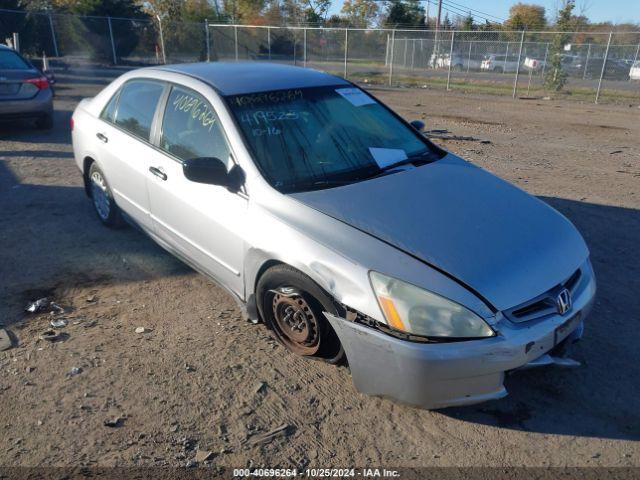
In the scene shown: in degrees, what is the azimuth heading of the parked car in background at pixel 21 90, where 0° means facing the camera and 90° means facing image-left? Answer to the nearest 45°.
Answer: approximately 180°

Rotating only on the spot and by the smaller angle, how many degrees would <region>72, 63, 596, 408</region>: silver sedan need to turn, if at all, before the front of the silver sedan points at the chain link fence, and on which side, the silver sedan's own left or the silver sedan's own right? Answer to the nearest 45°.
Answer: approximately 135° to the silver sedan's own left

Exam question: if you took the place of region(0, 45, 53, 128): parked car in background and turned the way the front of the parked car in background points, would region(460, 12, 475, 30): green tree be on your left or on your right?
on your right

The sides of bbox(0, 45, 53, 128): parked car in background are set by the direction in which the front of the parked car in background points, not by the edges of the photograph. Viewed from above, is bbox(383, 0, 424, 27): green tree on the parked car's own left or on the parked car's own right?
on the parked car's own right

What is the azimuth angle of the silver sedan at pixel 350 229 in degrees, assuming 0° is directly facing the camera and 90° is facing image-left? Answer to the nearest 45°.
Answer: approximately 315°

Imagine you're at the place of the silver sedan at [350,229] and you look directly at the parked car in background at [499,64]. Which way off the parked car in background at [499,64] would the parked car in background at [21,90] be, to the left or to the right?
left

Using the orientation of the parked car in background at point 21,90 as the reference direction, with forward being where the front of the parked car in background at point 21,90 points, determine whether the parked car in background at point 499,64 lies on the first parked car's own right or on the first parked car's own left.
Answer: on the first parked car's own right

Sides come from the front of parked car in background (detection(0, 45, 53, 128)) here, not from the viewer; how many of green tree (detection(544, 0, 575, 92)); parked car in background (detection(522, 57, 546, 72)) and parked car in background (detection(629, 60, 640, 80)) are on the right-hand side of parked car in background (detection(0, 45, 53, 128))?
3

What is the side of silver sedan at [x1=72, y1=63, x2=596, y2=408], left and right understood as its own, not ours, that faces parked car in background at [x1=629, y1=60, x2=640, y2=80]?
left

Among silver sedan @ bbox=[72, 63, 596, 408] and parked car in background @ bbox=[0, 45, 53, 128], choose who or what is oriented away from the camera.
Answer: the parked car in background

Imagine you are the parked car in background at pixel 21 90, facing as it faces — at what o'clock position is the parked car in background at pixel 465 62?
the parked car in background at pixel 465 62 is roughly at 2 o'clock from the parked car in background at pixel 21 90.

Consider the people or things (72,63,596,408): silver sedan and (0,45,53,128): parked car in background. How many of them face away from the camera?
1

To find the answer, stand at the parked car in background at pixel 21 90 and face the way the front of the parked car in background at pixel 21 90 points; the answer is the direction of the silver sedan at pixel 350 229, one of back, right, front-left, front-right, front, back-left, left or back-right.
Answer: back

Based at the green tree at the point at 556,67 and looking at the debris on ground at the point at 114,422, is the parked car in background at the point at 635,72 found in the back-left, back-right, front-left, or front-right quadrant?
back-left

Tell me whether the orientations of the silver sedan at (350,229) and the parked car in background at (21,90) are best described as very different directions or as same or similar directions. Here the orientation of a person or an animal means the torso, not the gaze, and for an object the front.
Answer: very different directions
